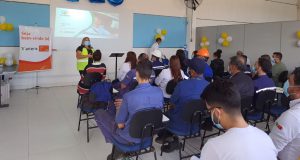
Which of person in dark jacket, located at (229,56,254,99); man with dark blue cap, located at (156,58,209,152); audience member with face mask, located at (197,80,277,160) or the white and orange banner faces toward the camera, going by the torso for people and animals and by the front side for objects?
the white and orange banner

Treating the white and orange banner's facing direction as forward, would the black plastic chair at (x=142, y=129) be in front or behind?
in front

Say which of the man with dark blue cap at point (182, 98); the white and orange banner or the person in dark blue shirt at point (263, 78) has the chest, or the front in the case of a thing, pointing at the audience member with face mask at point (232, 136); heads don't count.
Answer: the white and orange banner

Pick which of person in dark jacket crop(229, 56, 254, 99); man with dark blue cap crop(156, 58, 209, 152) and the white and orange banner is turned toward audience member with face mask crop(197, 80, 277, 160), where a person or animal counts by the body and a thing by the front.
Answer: the white and orange banner

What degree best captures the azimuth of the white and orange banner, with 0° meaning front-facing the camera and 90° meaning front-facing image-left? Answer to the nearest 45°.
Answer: approximately 0°

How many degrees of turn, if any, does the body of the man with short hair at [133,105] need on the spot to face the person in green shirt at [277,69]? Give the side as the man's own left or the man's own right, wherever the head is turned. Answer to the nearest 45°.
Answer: approximately 90° to the man's own right

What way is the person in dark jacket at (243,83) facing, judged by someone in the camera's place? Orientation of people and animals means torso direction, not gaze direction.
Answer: facing away from the viewer and to the left of the viewer
